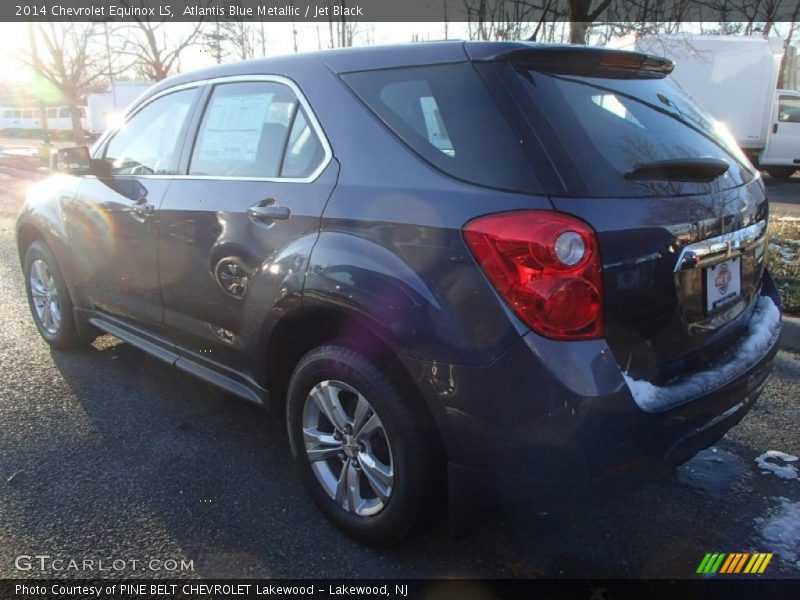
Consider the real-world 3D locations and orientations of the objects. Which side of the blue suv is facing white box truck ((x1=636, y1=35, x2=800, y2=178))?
right

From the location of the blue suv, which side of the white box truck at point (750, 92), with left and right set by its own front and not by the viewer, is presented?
right

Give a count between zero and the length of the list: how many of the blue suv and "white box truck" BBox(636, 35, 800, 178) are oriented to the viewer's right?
1

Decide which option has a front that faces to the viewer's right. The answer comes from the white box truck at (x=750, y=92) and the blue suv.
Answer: the white box truck

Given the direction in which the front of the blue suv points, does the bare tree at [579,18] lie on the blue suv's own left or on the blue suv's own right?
on the blue suv's own right

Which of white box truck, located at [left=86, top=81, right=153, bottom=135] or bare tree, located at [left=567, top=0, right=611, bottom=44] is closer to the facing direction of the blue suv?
the white box truck

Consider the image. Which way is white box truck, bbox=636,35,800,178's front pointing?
to the viewer's right

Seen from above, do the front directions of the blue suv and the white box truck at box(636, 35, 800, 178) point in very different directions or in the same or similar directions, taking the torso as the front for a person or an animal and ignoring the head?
very different directions

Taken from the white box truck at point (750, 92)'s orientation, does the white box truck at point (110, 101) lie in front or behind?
behind

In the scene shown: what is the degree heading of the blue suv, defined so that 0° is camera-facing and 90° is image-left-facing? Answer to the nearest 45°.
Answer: approximately 135°
